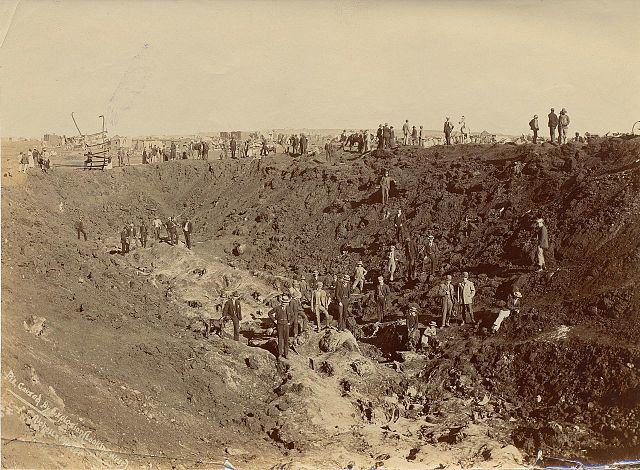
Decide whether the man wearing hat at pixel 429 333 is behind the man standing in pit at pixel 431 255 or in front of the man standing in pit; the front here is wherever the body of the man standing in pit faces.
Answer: in front

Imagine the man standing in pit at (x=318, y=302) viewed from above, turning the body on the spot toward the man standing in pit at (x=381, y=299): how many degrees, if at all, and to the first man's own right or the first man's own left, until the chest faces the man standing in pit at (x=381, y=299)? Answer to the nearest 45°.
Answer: approximately 90° to the first man's own left

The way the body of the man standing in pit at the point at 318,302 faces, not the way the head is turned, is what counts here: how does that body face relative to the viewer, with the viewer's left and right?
facing the viewer

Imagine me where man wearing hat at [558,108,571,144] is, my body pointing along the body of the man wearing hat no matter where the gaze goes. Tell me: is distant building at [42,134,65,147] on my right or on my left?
on my right

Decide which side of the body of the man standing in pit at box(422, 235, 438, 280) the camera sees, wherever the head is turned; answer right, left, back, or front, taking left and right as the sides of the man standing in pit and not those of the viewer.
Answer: front

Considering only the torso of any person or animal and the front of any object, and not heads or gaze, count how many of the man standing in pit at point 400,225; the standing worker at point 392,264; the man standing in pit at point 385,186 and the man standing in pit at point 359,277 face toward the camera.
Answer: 4

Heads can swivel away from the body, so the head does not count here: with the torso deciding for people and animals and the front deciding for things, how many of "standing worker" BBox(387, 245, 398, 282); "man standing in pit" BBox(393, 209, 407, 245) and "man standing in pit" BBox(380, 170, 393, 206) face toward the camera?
3

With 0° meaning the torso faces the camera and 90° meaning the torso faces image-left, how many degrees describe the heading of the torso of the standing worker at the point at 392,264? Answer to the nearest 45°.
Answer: approximately 0°

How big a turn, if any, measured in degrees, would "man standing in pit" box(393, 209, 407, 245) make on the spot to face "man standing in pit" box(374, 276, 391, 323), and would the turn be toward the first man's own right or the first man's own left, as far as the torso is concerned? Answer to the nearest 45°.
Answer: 0° — they already face them
